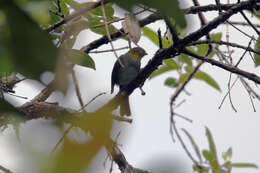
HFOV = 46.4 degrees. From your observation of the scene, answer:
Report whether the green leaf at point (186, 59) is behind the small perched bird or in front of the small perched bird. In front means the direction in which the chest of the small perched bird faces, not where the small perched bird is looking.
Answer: in front

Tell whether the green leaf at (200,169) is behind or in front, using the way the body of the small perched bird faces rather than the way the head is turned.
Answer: in front

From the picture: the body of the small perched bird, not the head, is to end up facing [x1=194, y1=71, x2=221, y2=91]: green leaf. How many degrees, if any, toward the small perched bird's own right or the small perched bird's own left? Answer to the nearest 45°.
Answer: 0° — it already faces it

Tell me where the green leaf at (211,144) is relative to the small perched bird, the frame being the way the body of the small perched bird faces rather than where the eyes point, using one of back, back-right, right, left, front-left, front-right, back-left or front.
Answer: front-right

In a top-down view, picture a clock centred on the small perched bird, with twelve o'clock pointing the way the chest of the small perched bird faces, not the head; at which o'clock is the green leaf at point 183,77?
The green leaf is roughly at 1 o'clock from the small perched bird.

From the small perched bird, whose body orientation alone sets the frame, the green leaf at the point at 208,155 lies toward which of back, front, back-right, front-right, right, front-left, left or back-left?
front-right
